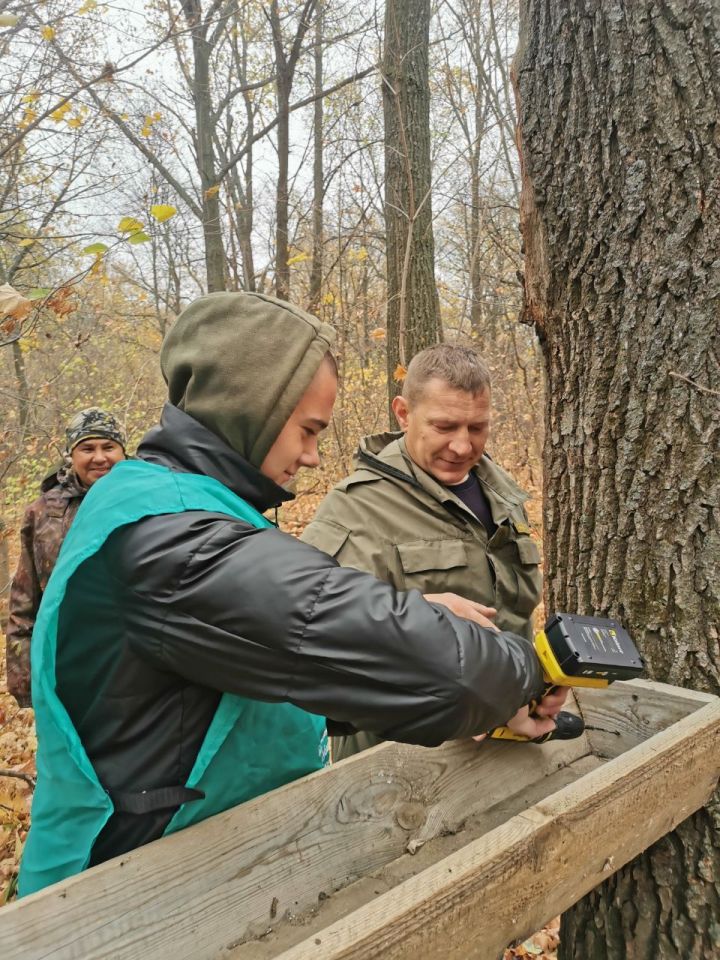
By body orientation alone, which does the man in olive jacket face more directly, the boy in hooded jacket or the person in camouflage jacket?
the boy in hooded jacket

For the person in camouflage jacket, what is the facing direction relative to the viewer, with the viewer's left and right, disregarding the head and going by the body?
facing the viewer and to the right of the viewer

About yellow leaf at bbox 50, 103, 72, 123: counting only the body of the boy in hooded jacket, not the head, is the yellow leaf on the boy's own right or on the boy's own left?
on the boy's own left

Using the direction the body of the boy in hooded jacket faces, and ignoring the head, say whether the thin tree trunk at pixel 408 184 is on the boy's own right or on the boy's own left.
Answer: on the boy's own left

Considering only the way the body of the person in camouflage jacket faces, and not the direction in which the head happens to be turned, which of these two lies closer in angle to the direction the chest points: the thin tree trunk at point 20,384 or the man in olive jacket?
the man in olive jacket

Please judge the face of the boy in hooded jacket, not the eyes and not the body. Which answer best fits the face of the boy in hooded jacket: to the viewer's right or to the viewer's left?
to the viewer's right

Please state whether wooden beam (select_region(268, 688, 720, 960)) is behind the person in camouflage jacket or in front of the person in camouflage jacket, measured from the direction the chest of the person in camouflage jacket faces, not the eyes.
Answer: in front

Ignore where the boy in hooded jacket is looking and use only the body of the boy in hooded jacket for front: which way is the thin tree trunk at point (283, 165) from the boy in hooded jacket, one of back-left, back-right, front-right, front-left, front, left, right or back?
left

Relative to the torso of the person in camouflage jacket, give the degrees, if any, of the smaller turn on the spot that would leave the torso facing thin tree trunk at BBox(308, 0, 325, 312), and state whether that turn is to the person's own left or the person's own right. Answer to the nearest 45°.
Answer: approximately 90° to the person's own left

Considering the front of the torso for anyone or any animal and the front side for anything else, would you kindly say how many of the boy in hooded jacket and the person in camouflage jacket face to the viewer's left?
0

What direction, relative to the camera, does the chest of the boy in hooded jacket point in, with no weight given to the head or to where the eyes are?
to the viewer's right

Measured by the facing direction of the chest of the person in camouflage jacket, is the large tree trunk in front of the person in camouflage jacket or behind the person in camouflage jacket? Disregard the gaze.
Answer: in front
